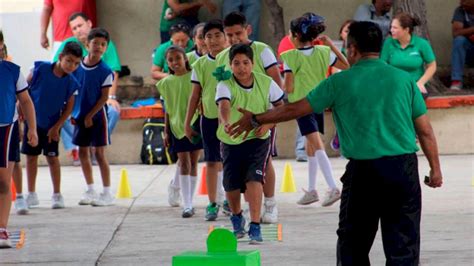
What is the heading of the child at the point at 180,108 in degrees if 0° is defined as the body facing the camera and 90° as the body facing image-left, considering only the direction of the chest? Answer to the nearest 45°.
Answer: approximately 0°

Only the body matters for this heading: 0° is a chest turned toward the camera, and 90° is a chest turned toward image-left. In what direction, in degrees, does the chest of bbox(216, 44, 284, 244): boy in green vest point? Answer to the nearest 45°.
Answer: approximately 0°

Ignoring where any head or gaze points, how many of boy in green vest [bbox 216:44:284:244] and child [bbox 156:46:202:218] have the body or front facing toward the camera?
2

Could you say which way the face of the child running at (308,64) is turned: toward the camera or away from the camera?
away from the camera

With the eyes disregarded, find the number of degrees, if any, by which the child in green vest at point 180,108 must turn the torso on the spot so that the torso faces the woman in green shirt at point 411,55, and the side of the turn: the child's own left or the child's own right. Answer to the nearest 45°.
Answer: approximately 135° to the child's own left

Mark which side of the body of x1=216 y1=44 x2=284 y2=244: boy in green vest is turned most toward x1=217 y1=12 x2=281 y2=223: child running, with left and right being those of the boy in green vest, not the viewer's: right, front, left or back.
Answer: back
